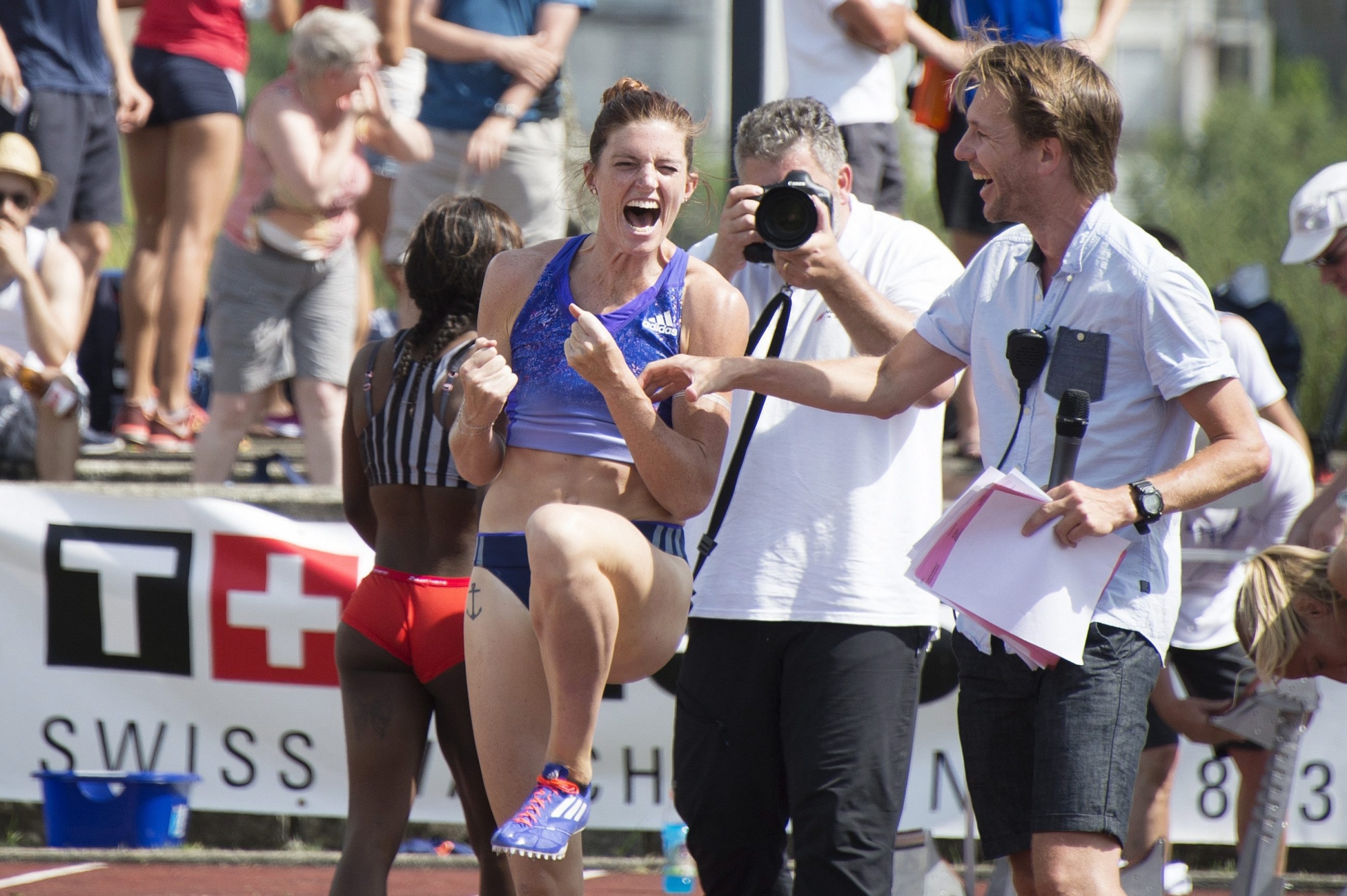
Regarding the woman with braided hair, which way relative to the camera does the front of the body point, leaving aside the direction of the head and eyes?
away from the camera

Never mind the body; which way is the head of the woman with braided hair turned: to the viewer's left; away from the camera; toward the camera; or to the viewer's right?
away from the camera

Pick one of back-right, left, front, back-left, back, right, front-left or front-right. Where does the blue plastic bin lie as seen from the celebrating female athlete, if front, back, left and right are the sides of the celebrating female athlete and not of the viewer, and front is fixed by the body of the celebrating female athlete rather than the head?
back-right

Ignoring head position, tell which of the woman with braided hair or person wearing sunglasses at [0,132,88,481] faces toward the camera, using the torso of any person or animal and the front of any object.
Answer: the person wearing sunglasses

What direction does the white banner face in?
toward the camera

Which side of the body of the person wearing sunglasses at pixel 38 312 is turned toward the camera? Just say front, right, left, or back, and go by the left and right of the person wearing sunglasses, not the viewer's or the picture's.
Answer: front

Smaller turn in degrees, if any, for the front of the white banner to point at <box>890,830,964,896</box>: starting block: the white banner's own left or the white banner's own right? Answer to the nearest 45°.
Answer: approximately 45° to the white banner's own left

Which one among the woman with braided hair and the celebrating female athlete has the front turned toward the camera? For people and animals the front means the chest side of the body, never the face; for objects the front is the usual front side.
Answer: the celebrating female athlete

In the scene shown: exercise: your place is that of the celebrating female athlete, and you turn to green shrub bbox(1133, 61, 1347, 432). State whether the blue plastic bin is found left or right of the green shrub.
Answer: left

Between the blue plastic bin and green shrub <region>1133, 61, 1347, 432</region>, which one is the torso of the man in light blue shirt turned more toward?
the blue plastic bin

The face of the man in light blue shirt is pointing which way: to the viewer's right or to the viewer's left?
to the viewer's left

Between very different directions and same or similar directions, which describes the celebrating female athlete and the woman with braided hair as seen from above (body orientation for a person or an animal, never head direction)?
very different directions

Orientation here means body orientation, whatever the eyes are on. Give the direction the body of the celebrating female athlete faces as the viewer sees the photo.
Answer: toward the camera

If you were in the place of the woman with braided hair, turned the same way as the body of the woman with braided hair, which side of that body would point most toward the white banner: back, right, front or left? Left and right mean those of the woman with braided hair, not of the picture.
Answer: front

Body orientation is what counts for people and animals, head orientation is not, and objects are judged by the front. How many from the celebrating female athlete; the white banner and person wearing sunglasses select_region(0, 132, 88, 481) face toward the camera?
3
